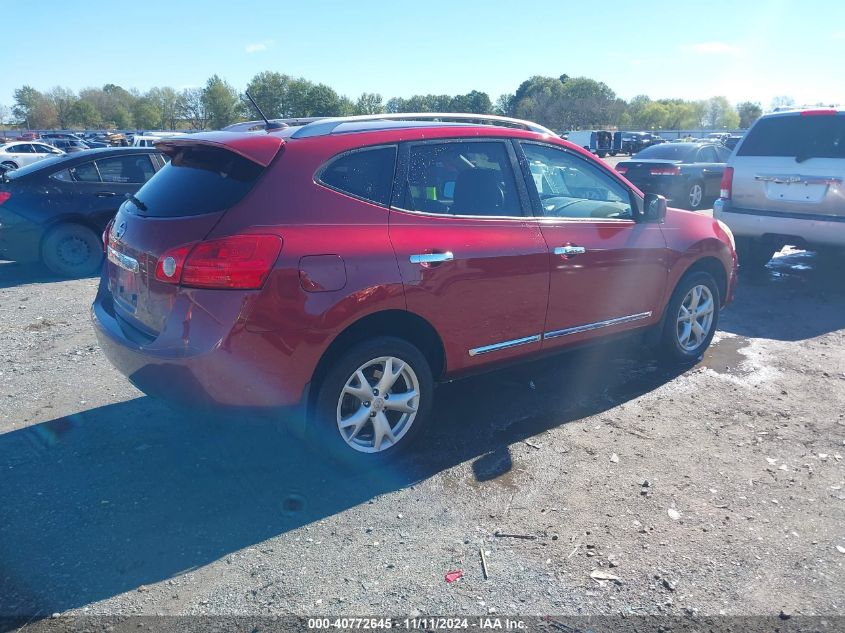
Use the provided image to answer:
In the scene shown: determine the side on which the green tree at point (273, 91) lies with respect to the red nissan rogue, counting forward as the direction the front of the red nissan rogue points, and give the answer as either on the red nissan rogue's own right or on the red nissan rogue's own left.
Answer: on the red nissan rogue's own left

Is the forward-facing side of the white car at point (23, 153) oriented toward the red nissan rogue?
no

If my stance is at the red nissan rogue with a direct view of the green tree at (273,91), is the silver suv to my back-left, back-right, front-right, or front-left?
front-right

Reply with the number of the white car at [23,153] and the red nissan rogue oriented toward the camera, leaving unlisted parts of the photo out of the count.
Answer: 0

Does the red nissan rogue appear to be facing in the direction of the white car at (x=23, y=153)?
no

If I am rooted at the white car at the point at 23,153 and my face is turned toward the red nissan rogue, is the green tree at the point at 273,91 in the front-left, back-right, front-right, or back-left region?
back-left

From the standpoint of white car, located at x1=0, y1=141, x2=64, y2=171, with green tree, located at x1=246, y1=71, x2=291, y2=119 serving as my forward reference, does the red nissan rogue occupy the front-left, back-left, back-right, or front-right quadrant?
back-right

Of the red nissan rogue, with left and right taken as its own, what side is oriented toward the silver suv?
front

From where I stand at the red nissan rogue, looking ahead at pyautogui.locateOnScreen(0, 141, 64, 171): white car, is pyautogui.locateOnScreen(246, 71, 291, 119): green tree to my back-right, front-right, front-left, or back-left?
front-right

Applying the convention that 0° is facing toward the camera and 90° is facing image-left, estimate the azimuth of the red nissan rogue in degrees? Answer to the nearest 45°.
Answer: approximately 225°
